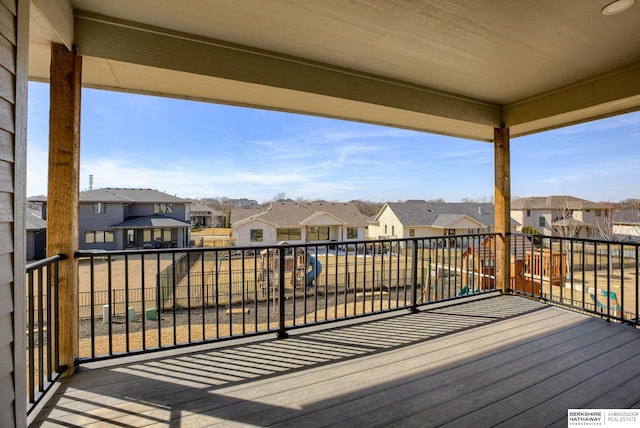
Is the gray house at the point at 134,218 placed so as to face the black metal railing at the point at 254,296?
no

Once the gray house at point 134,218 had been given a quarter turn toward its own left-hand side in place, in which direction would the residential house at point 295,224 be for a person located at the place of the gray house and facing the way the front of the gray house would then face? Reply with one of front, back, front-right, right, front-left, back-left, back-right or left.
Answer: back

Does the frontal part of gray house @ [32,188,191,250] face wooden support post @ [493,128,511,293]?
no

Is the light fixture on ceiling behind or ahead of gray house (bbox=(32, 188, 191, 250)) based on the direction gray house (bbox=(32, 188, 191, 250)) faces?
behind

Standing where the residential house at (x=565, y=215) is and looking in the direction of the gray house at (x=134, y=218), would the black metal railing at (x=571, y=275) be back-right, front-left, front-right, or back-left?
front-left

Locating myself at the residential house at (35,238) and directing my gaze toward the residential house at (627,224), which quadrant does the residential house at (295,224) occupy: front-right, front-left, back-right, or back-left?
front-left

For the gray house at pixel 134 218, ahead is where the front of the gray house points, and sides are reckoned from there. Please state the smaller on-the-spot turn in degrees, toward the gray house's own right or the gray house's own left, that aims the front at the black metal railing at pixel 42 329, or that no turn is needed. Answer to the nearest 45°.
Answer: approximately 180°

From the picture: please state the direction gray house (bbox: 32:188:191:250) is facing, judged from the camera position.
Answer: facing away from the viewer

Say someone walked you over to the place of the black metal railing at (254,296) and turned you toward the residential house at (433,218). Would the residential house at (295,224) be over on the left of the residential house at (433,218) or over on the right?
left

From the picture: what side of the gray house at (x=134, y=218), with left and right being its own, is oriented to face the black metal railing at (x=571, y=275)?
back

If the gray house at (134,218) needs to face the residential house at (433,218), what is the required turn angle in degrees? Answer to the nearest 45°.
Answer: approximately 90° to its right

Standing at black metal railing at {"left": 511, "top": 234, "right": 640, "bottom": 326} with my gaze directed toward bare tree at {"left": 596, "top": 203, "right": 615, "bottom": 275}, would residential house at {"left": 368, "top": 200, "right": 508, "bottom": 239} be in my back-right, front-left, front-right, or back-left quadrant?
front-left

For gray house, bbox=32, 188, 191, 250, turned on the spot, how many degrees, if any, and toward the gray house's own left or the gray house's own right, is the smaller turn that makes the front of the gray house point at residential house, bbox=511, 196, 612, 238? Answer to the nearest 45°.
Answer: approximately 135° to the gray house's own right
